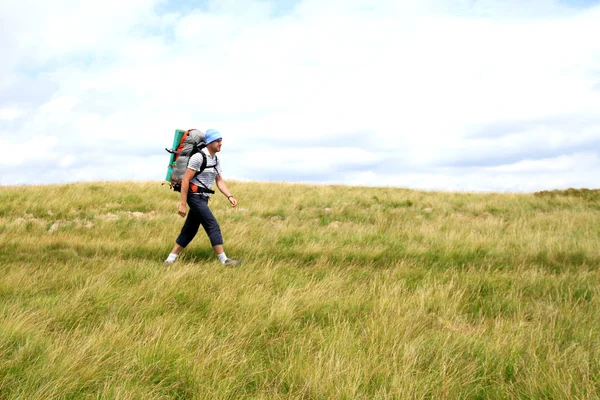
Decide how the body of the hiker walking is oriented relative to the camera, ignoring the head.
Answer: to the viewer's right
